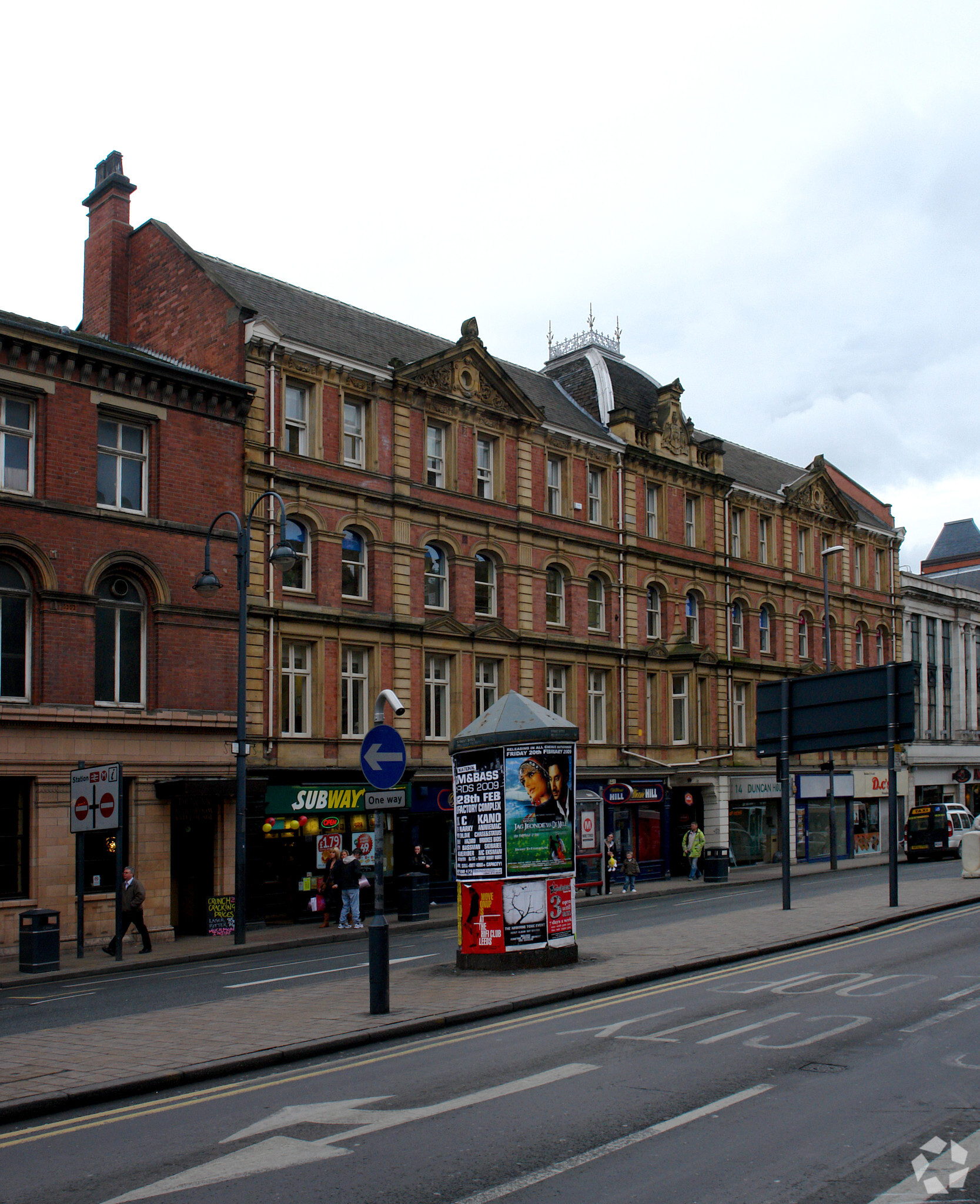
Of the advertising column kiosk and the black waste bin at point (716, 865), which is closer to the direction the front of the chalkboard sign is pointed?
the advertising column kiosk

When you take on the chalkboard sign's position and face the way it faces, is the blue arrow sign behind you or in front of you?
in front

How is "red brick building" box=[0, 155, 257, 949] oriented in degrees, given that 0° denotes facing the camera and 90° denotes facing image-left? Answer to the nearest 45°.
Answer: approximately 315°

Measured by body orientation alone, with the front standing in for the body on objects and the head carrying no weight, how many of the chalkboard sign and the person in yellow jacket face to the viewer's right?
0

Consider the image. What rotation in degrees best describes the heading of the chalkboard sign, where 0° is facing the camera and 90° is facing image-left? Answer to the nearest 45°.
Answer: approximately 0°

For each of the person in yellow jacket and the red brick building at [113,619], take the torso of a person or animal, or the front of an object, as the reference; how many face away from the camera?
0

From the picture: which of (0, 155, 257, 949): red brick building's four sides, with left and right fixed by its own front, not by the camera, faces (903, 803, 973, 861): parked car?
left

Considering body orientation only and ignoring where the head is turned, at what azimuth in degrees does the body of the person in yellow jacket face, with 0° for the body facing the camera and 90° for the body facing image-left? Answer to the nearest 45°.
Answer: approximately 45°

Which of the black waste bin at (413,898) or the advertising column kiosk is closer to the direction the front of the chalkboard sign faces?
the advertising column kiosk
